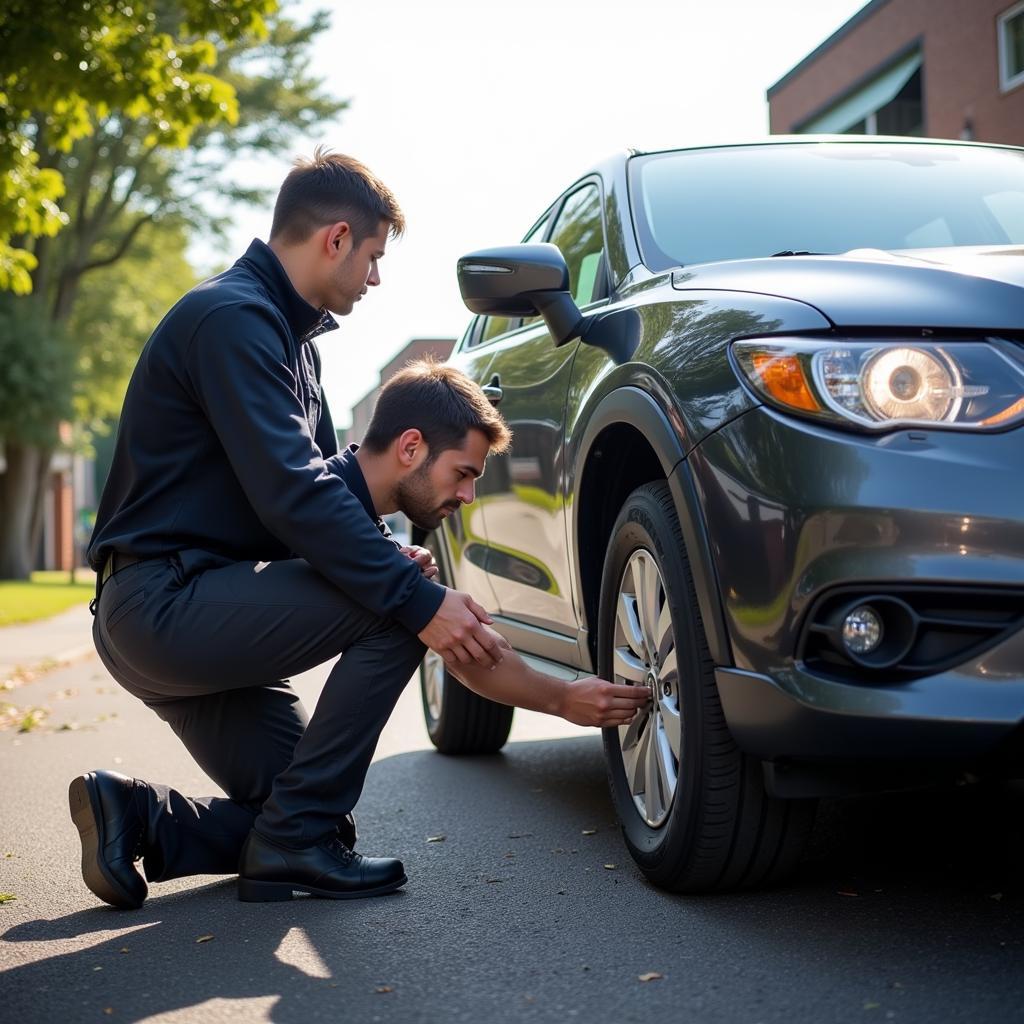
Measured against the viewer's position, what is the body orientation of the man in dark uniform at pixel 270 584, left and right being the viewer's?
facing to the right of the viewer

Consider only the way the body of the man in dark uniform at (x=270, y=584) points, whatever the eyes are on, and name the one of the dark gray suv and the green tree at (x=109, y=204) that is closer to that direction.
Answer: the dark gray suv

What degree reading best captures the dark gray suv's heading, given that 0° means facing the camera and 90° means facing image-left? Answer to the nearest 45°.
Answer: approximately 315°

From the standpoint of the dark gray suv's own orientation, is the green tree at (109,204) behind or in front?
behind
